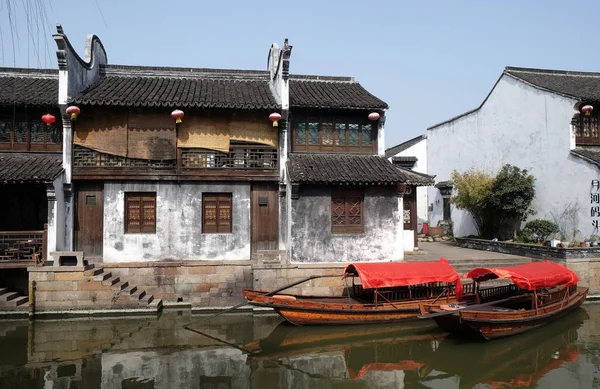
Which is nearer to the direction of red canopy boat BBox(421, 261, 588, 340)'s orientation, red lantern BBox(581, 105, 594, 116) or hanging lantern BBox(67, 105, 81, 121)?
the hanging lantern

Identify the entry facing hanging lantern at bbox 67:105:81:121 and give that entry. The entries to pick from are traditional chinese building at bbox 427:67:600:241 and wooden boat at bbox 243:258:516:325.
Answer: the wooden boat

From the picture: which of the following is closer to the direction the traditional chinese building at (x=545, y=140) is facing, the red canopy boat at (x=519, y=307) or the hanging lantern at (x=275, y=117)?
the red canopy boat

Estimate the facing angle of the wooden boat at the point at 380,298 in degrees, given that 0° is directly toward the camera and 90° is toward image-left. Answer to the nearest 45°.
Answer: approximately 90°

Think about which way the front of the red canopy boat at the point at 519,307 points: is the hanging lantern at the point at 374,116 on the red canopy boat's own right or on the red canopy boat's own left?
on the red canopy boat's own right

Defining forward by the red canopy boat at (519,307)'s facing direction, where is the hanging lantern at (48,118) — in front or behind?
in front

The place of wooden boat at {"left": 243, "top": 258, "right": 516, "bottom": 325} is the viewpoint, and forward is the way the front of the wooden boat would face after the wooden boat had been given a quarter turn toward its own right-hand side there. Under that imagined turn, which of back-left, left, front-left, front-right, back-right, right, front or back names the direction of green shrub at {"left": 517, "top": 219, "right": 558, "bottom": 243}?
front-right

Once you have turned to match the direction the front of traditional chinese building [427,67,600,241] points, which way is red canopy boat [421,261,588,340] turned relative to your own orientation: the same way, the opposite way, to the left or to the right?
to the right

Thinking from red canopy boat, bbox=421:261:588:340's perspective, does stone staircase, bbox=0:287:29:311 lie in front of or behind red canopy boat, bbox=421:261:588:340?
in front

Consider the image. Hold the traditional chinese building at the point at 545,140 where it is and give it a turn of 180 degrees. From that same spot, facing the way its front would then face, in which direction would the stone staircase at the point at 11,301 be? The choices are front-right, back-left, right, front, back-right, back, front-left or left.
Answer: left

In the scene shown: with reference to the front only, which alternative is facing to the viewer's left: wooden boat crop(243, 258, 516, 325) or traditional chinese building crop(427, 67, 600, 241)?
the wooden boat

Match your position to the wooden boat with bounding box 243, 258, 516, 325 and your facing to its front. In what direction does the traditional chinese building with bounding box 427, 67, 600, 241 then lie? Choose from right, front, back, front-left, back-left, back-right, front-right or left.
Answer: back-right

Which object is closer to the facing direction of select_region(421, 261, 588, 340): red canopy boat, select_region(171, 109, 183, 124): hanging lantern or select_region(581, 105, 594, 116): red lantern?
the hanging lantern

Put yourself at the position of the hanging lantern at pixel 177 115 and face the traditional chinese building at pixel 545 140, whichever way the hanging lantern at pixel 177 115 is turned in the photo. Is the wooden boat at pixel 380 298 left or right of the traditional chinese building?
right
